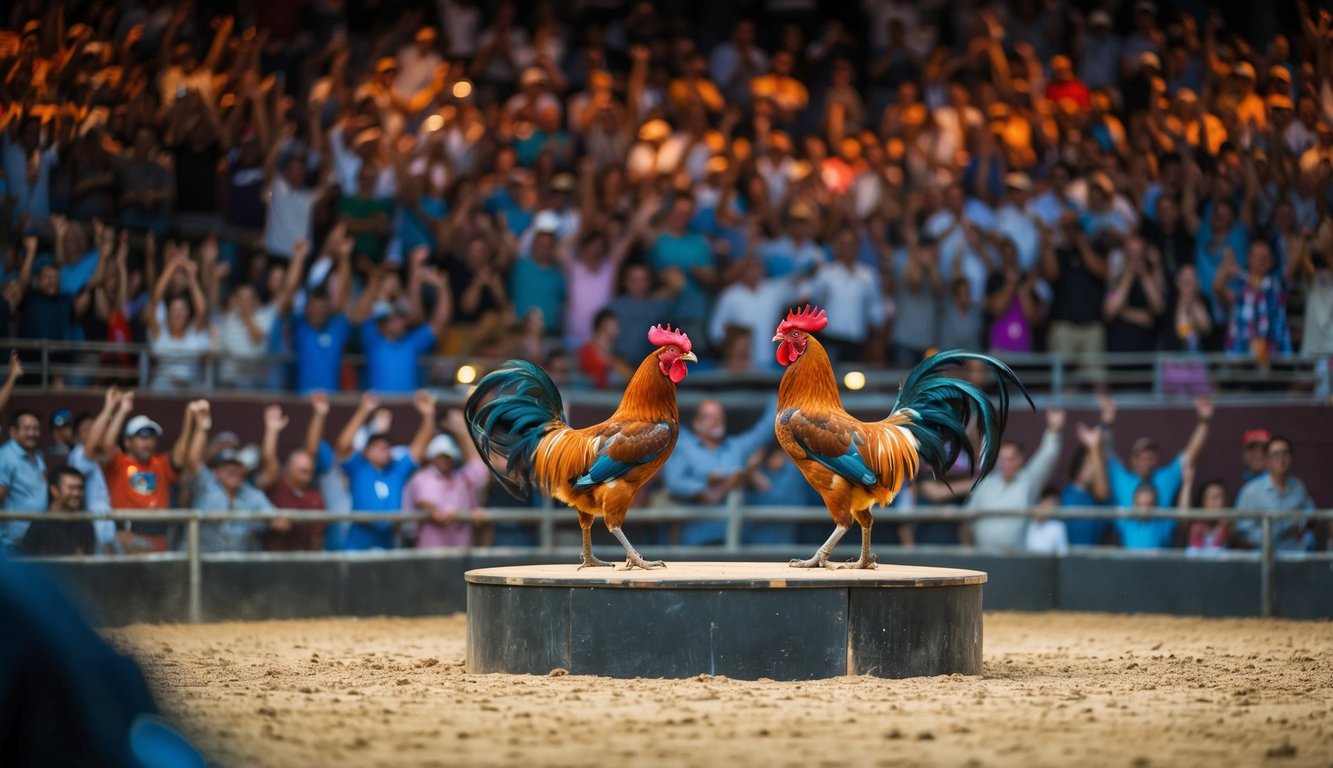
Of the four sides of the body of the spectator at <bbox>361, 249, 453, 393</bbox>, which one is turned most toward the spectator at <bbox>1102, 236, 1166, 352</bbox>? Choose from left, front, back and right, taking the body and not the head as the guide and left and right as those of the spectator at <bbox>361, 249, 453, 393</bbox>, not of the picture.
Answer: left

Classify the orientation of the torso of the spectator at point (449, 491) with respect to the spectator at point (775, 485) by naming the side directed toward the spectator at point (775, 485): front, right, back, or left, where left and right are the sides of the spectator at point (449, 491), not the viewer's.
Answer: left

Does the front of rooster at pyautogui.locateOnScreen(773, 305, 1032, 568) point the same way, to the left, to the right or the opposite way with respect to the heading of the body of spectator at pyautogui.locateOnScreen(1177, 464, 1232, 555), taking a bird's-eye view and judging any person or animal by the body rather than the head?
to the right

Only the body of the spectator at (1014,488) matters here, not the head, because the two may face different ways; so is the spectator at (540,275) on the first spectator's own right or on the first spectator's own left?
on the first spectator's own right

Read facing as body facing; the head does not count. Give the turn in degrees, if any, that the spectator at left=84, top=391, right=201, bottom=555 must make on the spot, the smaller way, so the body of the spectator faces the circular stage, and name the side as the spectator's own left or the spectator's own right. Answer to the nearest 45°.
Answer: approximately 45° to the spectator's own left

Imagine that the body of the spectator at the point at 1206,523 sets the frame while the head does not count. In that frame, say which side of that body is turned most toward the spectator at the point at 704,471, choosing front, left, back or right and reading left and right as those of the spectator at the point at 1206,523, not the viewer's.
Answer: right

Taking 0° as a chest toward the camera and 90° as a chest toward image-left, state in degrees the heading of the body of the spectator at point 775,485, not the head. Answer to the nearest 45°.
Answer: approximately 0°

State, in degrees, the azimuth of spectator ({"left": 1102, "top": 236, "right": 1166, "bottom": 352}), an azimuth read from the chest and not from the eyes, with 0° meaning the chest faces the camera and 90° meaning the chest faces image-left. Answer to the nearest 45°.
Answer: approximately 0°

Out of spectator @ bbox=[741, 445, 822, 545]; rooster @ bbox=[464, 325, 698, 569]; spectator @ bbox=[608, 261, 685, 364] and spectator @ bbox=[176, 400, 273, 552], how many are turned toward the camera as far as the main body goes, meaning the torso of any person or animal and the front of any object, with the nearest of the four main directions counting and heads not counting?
3

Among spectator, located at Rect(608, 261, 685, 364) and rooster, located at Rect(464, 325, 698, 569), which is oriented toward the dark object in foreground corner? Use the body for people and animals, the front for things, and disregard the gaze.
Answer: the spectator

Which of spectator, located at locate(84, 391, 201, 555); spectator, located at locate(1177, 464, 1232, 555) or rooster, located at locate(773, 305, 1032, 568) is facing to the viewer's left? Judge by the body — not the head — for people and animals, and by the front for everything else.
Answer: the rooster

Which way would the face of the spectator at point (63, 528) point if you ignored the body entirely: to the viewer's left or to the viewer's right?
to the viewer's right
